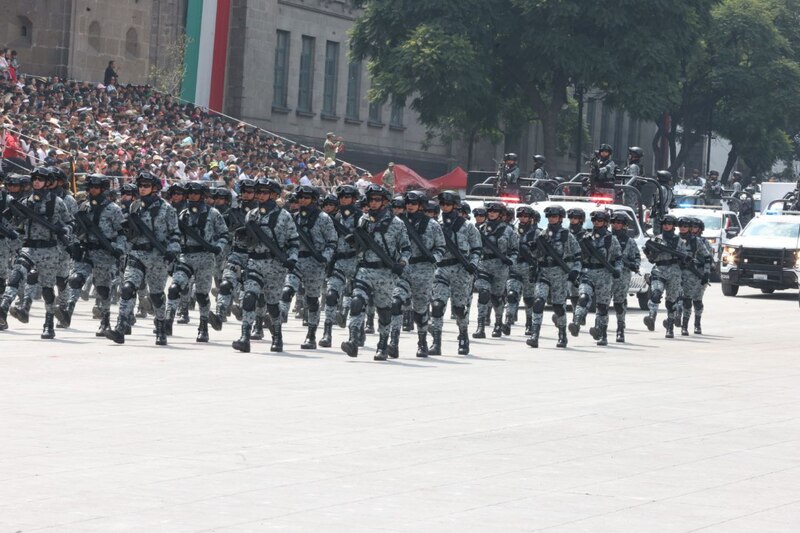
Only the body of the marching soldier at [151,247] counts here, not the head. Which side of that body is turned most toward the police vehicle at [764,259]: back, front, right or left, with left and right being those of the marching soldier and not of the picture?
back

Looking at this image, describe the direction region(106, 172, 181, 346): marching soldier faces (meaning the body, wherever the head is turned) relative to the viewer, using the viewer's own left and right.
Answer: facing the viewer and to the left of the viewer
